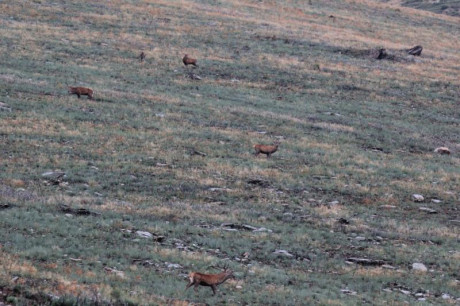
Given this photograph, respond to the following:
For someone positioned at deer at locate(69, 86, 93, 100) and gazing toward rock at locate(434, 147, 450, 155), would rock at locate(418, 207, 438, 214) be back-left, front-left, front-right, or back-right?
front-right

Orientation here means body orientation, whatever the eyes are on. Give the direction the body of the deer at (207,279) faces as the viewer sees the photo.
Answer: to the viewer's right

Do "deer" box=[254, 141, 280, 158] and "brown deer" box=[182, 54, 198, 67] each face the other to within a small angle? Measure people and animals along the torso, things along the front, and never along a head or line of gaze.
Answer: no

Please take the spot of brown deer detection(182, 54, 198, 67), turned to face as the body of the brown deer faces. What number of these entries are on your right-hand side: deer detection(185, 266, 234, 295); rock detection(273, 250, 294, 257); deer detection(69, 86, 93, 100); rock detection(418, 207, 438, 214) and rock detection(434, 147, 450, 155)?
0

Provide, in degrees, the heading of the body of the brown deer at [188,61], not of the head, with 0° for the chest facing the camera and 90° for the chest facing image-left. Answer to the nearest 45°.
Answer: approximately 90°

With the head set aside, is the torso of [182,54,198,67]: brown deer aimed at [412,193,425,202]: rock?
no

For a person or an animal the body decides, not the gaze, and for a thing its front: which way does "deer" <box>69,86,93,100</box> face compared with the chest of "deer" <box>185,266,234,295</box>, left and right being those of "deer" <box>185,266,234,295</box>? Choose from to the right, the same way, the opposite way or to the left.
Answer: the opposite way

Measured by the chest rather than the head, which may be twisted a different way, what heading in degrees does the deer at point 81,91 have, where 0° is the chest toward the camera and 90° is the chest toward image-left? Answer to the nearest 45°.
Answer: approximately 90°

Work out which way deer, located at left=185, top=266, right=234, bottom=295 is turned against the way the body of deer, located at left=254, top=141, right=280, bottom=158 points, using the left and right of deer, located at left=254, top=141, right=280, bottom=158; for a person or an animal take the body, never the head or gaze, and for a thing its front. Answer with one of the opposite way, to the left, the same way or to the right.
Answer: the same way

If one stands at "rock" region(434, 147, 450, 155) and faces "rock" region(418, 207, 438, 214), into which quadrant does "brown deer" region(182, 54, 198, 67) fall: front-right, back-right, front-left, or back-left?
back-right

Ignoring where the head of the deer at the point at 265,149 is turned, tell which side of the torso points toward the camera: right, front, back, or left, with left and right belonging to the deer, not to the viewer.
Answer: right

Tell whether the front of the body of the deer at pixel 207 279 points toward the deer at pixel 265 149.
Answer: no

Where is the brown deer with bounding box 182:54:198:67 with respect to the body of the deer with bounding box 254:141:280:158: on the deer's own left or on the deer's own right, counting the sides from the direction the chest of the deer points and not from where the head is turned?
on the deer's own left

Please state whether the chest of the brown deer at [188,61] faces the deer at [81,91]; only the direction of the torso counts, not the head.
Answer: no
